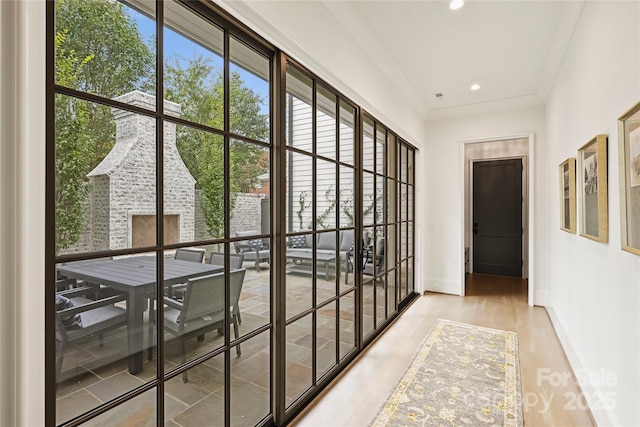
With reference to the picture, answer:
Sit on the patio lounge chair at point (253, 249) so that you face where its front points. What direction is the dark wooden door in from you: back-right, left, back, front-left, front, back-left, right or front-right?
left

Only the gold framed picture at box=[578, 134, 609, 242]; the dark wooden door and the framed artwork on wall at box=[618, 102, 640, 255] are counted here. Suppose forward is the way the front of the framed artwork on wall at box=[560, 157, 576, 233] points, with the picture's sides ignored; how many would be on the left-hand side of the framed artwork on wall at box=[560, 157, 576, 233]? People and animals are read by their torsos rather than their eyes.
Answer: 2

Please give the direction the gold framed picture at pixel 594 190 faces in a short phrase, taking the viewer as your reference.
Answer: facing to the left of the viewer

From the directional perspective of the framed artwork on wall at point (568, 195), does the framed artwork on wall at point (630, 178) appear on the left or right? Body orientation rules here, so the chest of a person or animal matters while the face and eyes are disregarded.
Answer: on its left

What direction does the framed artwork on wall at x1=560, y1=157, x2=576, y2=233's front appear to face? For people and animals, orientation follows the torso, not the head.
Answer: to the viewer's left

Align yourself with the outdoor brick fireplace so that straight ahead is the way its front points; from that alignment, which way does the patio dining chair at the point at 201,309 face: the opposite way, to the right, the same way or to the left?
the opposite way

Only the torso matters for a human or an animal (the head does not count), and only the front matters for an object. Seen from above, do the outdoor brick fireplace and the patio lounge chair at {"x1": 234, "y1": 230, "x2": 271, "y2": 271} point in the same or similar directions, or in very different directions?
same or similar directions

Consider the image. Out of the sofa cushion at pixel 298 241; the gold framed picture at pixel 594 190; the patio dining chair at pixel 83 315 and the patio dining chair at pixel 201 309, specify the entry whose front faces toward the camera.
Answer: the sofa cushion

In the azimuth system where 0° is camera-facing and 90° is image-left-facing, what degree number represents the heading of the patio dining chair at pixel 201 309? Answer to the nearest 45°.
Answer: approximately 135°

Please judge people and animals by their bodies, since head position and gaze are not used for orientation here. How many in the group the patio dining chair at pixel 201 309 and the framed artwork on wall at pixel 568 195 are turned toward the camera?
0

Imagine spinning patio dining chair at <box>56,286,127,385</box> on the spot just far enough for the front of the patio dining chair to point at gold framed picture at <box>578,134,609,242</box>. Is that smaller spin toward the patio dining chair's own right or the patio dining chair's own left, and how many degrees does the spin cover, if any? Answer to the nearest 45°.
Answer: approximately 45° to the patio dining chair's own right
